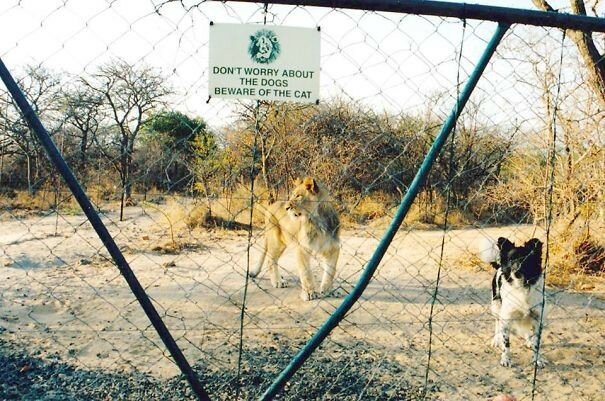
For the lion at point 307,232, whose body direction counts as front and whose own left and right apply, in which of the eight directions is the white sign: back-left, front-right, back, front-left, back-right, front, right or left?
front-right

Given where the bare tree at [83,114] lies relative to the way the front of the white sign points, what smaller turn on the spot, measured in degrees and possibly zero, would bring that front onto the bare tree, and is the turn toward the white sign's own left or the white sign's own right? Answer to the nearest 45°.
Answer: approximately 135° to the white sign's own right

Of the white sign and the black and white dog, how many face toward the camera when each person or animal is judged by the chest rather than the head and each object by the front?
2

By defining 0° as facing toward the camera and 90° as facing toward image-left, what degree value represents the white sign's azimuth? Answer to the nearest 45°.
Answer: approximately 0°

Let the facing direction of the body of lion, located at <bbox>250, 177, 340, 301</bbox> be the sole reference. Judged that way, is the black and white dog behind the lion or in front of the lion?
in front

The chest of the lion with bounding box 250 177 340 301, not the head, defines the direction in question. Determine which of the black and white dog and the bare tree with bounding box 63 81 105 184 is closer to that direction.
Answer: the black and white dog

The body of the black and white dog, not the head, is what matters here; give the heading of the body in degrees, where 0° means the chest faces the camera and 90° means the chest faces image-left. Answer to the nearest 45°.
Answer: approximately 0°

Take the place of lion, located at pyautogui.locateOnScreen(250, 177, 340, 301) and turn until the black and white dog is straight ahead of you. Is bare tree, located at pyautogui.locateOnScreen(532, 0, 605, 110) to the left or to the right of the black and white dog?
left

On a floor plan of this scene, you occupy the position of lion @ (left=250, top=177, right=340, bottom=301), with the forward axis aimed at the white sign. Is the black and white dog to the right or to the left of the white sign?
left

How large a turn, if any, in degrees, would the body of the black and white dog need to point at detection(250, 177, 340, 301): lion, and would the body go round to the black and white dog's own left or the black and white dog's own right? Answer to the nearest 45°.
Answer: approximately 135° to the black and white dog's own right

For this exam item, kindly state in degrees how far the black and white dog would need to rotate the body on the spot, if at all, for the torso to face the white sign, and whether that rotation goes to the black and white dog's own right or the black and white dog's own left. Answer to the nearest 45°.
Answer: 0° — it already faces it

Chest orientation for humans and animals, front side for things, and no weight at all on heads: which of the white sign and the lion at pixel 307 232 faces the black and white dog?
the lion
